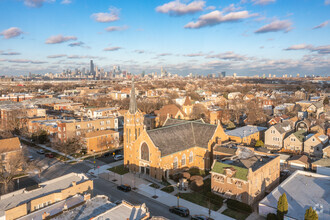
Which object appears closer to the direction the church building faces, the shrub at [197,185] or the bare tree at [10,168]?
the bare tree

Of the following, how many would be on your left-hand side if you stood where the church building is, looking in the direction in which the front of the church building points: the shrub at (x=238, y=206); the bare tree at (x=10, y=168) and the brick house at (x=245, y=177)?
2

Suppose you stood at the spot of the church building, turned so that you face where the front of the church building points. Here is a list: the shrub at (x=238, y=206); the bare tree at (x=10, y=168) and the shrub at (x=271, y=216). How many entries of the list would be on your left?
2

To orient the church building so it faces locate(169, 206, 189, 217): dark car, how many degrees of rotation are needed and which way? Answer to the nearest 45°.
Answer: approximately 45° to its left

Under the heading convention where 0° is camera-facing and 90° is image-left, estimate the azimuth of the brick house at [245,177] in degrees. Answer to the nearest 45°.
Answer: approximately 45°

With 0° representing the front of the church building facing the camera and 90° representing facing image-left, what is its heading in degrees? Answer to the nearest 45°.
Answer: approximately 45°

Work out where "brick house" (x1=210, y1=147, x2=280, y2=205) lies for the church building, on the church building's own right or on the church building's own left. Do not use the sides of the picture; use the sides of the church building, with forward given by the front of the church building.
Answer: on the church building's own left

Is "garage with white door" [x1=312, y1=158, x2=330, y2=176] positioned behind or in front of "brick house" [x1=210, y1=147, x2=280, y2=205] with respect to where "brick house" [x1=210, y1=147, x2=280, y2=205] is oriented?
behind

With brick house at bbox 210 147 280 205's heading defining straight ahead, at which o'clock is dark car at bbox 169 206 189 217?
The dark car is roughly at 12 o'clock from the brick house.

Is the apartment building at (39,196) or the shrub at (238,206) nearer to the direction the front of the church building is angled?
the apartment building

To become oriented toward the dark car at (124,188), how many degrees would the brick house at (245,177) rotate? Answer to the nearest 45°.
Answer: approximately 45° to its right
